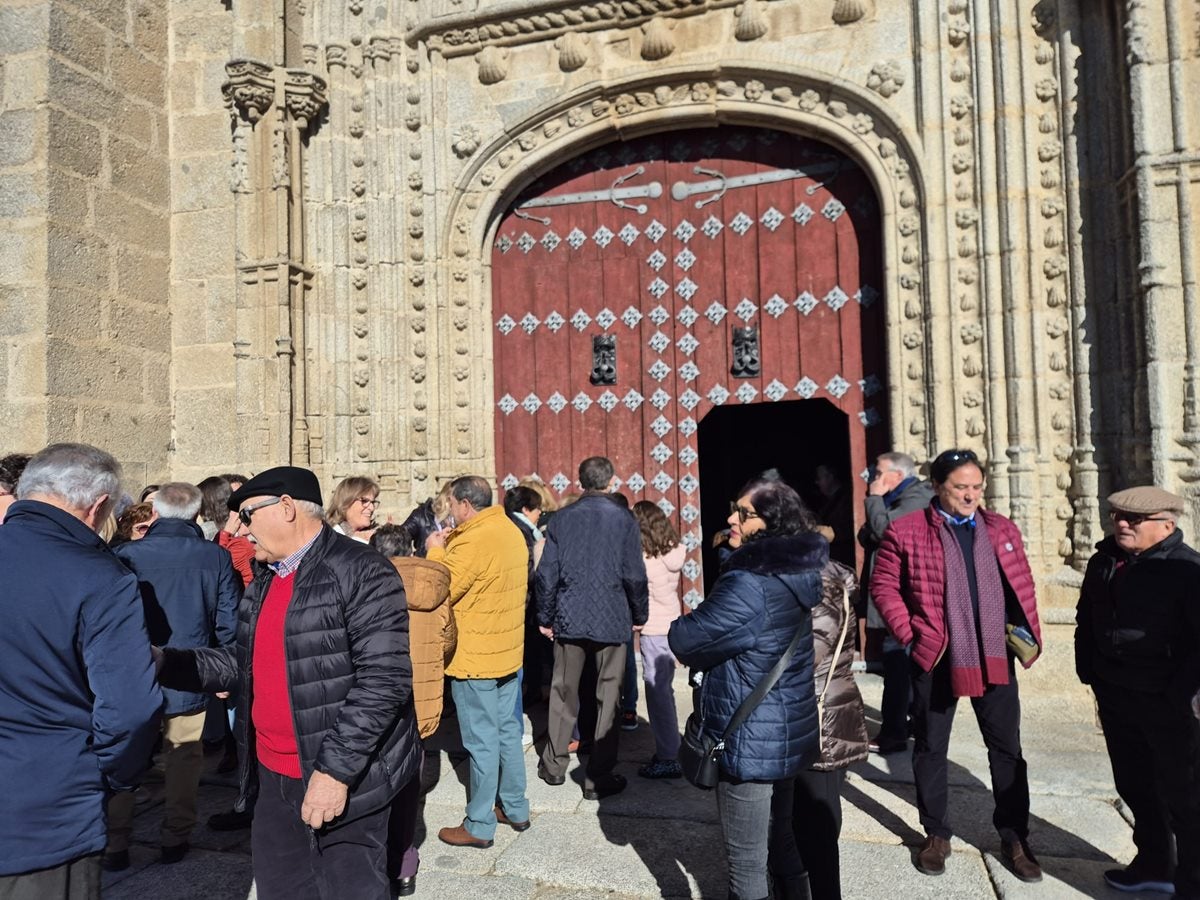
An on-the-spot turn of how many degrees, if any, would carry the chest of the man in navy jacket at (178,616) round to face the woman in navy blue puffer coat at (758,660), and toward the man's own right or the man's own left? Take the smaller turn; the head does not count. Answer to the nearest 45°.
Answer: approximately 135° to the man's own right

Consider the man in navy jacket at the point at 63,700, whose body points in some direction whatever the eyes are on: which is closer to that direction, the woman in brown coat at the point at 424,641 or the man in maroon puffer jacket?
the woman in brown coat

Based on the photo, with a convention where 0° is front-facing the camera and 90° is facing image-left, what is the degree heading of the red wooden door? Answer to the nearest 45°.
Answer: approximately 0°

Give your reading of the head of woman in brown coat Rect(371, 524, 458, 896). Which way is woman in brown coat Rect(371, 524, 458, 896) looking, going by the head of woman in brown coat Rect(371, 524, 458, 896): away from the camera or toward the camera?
away from the camera

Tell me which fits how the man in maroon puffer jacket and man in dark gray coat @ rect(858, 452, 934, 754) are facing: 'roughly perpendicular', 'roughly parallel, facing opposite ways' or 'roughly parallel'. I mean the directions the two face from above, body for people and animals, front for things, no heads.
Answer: roughly perpendicular

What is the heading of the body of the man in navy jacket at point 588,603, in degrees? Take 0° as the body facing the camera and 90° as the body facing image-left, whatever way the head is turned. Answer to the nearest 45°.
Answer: approximately 180°

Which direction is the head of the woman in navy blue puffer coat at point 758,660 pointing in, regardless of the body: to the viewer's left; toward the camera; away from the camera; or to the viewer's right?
to the viewer's left

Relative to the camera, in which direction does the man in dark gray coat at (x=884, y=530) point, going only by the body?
to the viewer's left

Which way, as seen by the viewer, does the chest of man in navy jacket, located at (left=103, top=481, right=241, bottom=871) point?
away from the camera

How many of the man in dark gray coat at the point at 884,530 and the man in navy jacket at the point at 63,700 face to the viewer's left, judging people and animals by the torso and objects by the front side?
1

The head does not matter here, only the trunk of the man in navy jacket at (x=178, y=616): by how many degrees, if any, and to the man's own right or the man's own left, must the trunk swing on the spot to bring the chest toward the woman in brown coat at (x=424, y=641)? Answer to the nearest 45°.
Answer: approximately 135° to the man's own right

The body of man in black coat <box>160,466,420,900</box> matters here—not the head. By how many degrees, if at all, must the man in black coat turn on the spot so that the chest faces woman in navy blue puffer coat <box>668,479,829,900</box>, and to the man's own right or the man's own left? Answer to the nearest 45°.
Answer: approximately 135° to the man's own left

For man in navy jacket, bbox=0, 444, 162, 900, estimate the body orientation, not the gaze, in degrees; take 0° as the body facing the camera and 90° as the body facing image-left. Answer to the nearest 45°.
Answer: approximately 225°
